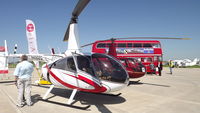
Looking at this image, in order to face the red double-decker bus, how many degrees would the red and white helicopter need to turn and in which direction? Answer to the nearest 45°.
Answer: approximately 90° to its left

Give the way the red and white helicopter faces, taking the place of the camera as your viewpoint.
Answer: facing the viewer and to the right of the viewer
